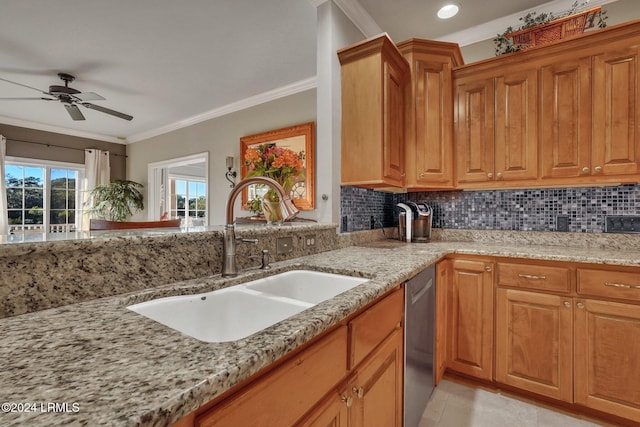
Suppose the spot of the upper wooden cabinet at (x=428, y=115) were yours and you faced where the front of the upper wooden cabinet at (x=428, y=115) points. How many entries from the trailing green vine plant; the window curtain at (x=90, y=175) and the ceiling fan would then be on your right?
2

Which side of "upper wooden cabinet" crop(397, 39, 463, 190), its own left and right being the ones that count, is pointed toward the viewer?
front

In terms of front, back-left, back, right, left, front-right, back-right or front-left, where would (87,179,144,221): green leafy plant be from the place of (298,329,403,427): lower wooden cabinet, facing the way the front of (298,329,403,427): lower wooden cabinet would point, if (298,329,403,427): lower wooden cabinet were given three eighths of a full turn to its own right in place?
front-right

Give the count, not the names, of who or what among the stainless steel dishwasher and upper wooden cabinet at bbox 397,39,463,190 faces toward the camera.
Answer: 1

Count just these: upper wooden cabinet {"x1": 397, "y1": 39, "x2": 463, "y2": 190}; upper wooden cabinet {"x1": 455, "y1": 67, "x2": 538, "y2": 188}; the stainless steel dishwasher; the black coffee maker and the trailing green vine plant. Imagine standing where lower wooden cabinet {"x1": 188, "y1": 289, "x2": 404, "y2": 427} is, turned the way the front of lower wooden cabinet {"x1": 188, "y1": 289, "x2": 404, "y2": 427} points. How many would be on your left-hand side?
5

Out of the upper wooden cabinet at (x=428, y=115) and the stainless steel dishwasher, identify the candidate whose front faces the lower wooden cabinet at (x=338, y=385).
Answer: the upper wooden cabinet

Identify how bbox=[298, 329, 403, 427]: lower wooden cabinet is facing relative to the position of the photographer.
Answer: facing the viewer and to the right of the viewer

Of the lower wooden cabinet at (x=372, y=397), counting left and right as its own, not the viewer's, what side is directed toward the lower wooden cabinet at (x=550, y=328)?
left

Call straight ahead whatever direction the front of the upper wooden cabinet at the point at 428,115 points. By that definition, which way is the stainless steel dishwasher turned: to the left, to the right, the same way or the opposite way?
to the left

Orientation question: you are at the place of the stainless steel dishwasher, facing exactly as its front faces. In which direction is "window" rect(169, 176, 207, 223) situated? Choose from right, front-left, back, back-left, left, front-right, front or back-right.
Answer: back-left
